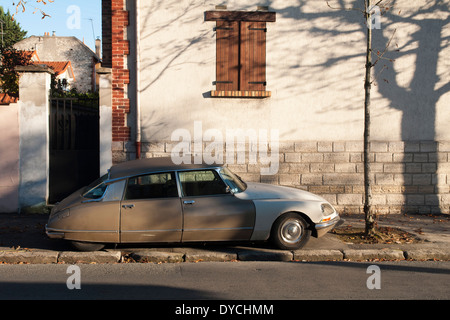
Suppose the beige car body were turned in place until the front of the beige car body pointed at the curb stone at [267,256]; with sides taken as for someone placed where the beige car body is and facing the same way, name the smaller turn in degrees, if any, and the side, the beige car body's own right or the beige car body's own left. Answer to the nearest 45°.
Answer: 0° — it already faces it

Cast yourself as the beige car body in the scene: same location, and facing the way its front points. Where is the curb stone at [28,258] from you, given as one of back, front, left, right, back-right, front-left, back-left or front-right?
back

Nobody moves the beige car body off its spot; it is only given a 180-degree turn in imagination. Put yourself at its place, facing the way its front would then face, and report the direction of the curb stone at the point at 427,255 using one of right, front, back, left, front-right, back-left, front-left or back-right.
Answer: back

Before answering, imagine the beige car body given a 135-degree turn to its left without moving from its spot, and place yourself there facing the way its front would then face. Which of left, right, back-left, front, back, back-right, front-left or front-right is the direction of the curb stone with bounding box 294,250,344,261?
back-right

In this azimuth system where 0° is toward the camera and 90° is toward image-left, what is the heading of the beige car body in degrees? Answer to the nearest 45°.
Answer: approximately 270°

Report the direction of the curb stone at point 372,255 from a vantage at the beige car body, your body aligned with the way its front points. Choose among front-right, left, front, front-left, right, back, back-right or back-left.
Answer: front

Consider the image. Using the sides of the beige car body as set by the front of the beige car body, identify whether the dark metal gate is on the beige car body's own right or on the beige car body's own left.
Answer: on the beige car body's own left

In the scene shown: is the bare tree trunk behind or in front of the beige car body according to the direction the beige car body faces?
in front
